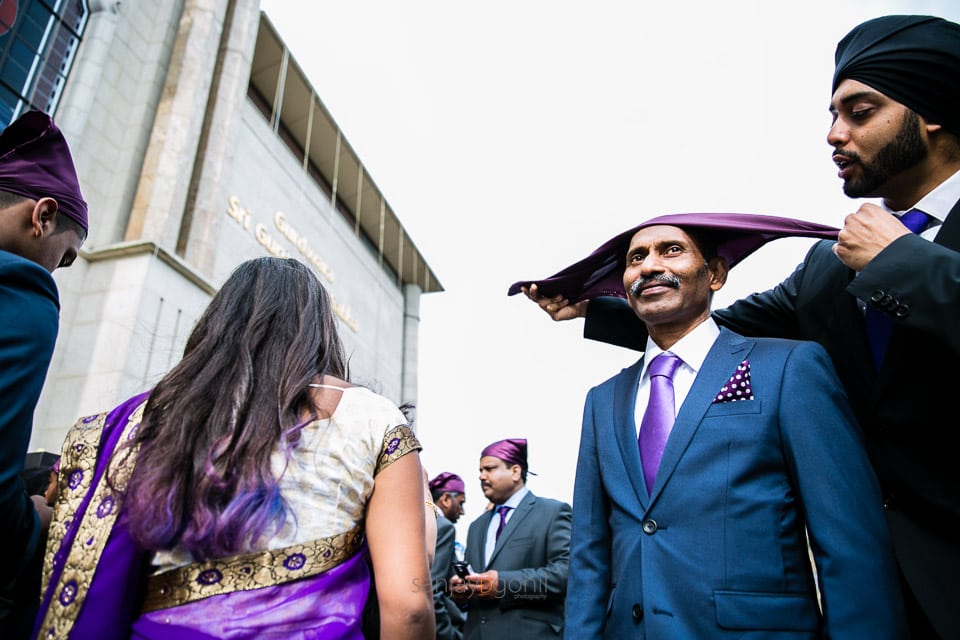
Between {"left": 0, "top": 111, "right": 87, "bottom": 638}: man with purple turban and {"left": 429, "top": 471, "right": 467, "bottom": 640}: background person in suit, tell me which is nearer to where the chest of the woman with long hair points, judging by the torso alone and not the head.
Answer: the background person in suit

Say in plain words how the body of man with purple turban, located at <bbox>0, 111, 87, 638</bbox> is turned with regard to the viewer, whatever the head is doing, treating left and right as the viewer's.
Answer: facing away from the viewer and to the right of the viewer

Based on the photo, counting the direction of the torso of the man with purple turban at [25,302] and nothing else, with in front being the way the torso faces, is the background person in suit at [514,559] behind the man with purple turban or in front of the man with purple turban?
in front

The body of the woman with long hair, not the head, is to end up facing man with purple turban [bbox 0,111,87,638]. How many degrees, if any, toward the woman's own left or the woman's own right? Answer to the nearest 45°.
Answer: approximately 90° to the woman's own left

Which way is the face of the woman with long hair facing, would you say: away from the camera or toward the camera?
away from the camera

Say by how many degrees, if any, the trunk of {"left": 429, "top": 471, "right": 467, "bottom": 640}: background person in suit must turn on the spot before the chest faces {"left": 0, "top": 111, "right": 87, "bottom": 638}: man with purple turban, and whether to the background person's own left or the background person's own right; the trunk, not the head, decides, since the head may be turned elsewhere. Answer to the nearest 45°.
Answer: approximately 90° to the background person's own right

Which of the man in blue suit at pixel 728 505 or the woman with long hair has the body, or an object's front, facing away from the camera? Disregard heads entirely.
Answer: the woman with long hair

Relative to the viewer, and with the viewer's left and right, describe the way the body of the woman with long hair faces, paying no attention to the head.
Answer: facing away from the viewer

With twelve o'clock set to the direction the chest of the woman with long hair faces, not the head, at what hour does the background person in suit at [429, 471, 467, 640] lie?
The background person in suit is roughly at 1 o'clock from the woman with long hair.
